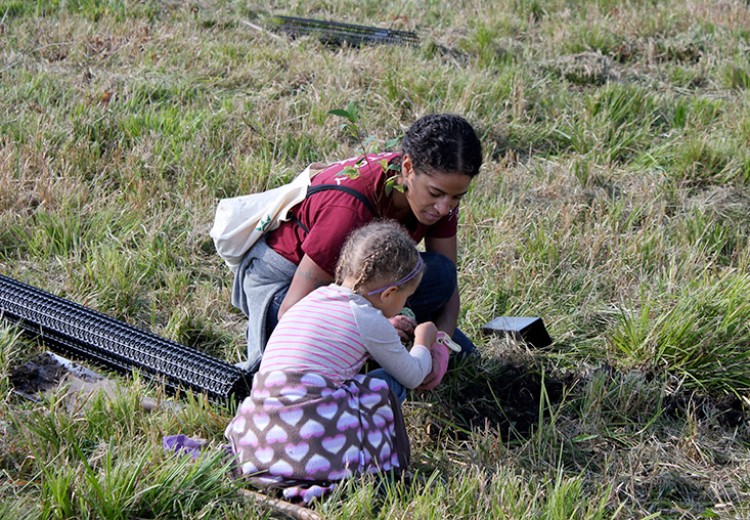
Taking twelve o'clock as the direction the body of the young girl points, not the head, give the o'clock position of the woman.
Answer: The woman is roughly at 11 o'clock from the young girl.

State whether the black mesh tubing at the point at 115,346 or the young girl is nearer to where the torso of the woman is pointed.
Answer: the young girl

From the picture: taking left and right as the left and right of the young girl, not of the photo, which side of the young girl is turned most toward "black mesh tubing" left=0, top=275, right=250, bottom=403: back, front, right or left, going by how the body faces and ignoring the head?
left

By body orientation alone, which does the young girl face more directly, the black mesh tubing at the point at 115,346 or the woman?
the woman

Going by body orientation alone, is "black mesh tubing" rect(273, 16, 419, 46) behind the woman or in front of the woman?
behind

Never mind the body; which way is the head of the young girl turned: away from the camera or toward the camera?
away from the camera

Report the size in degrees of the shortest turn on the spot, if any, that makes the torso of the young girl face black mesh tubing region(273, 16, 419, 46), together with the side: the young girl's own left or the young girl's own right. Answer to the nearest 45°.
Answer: approximately 45° to the young girl's own left

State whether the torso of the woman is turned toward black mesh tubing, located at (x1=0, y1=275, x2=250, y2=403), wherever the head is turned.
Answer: no

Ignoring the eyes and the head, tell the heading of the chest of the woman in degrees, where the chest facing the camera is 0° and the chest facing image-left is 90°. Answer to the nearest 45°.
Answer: approximately 315°

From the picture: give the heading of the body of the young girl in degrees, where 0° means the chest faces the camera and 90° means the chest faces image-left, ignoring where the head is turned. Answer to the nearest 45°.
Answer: approximately 225°

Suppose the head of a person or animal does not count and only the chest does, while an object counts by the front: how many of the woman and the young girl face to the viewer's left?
0

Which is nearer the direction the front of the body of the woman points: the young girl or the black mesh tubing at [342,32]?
the young girl
